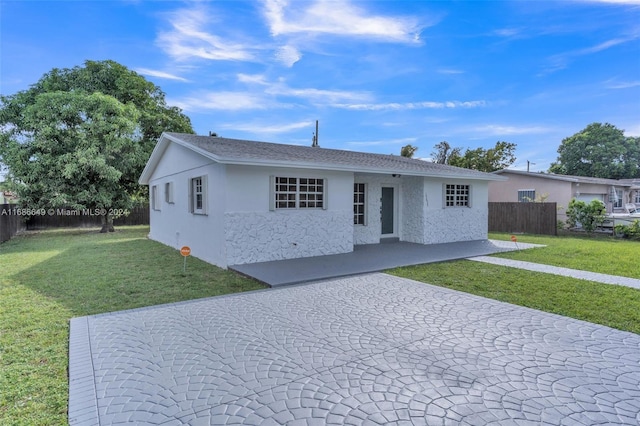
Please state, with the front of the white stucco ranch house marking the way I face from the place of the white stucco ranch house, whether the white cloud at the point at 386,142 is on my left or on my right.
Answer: on my left

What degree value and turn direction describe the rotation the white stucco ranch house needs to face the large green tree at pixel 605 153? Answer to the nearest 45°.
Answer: approximately 90° to its left

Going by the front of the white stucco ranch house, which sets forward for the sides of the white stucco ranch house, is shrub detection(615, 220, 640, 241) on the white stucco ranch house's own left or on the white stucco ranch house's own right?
on the white stucco ranch house's own left

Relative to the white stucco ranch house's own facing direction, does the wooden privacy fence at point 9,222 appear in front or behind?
behind

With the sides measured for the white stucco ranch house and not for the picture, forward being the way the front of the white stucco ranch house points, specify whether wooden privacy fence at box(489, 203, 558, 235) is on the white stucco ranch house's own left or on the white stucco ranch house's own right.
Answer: on the white stucco ranch house's own left

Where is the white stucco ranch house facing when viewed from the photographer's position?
facing the viewer and to the right of the viewer
